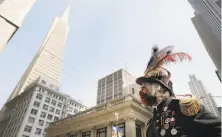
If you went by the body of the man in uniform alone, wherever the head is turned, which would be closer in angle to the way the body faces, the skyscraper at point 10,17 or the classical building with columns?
the skyscraper

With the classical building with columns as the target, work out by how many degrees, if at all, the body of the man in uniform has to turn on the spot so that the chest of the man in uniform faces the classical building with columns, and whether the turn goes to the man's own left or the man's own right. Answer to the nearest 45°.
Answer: approximately 90° to the man's own right
